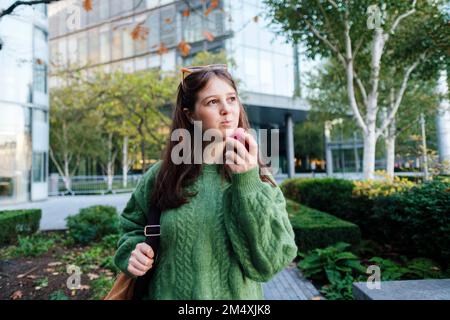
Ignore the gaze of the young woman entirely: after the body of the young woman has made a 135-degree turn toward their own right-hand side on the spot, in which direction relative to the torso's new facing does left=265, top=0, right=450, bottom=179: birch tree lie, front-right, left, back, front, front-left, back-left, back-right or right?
right

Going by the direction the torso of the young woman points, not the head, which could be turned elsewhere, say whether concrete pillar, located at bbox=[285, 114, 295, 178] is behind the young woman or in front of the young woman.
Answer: behind

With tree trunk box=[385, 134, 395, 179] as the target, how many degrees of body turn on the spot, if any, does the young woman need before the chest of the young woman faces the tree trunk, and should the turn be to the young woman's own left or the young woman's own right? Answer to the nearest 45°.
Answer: approximately 135° to the young woman's own left

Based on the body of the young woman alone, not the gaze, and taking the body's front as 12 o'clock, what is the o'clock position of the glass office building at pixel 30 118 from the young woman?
The glass office building is roughly at 5 o'clock from the young woman.

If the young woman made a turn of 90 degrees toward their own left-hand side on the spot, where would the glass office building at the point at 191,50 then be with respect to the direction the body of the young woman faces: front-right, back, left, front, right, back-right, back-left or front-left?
left

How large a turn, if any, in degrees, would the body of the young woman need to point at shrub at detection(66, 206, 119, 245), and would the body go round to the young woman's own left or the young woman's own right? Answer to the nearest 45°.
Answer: approximately 135° to the young woman's own right

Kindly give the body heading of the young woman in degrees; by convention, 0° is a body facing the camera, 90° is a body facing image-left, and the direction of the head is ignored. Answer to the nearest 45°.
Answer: approximately 0°

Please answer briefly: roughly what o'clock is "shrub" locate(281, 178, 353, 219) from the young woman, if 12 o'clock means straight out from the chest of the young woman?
The shrub is roughly at 7 o'clock from the young woman.

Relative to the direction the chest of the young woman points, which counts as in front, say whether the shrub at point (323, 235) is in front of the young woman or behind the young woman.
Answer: behind
